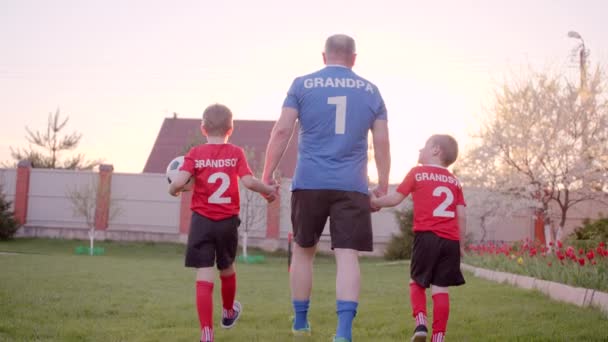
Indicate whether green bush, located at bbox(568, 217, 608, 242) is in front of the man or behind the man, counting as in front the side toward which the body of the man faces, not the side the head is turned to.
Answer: in front

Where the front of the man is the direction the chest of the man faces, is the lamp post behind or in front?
in front

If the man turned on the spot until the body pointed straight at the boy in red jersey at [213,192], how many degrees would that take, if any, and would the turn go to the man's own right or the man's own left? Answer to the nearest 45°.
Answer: approximately 90° to the man's own left

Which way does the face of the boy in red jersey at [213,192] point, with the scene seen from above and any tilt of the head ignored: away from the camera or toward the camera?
away from the camera

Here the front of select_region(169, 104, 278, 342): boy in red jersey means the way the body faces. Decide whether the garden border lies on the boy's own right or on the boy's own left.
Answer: on the boy's own right

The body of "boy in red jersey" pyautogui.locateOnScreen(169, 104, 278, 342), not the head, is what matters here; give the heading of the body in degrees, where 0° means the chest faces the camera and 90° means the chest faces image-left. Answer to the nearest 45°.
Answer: approximately 180°

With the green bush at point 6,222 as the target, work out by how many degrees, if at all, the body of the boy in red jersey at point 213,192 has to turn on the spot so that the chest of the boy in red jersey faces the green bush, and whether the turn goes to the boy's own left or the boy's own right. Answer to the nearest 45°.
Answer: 0° — they already face it

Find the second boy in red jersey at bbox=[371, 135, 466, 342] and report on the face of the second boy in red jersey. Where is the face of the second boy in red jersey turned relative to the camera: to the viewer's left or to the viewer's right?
to the viewer's left

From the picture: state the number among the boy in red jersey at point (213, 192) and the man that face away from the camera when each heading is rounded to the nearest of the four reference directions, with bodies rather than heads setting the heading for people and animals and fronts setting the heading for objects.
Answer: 2

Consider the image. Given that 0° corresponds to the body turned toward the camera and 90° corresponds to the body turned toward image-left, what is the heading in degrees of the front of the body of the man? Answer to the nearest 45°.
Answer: approximately 180°

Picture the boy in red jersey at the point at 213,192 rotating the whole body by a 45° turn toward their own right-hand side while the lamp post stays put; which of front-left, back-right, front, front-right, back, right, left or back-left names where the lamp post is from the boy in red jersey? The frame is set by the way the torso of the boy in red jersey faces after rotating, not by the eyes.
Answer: front

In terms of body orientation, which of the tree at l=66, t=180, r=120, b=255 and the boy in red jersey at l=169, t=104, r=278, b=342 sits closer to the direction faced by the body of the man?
the tree

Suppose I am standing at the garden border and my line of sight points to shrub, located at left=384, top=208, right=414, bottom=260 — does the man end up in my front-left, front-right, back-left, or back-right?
back-left

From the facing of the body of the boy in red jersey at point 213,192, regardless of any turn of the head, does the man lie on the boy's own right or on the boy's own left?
on the boy's own right

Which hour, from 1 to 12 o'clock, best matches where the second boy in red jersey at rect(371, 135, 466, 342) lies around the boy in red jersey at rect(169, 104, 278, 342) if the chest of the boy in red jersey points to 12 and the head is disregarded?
The second boy in red jersey is roughly at 3 o'clock from the boy in red jersey.
